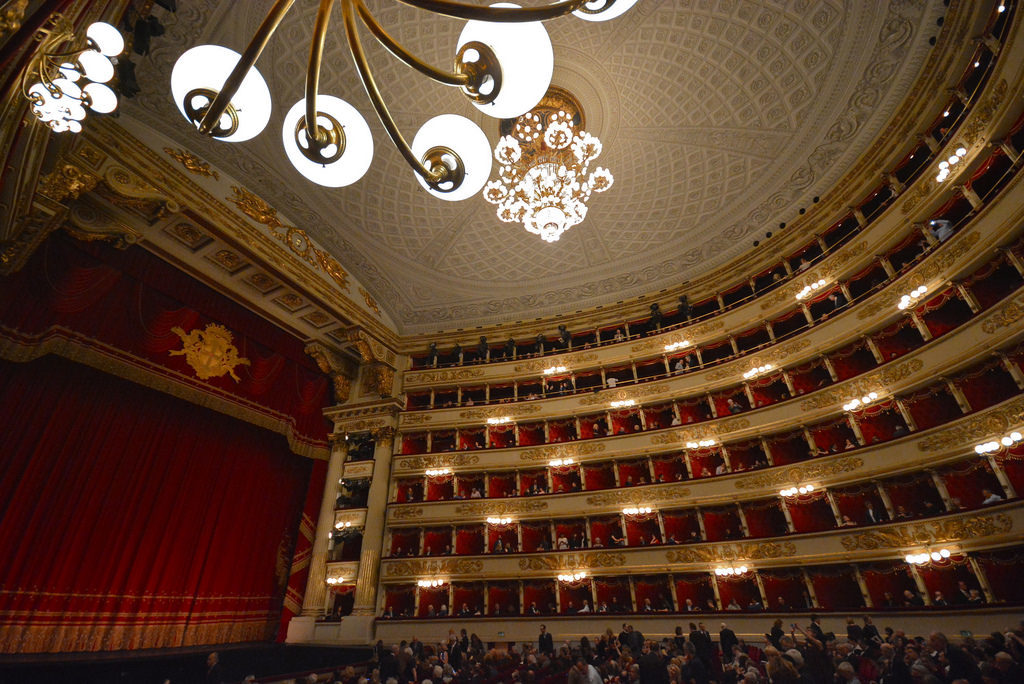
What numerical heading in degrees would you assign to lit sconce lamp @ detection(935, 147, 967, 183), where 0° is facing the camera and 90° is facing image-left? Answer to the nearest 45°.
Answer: approximately 45°

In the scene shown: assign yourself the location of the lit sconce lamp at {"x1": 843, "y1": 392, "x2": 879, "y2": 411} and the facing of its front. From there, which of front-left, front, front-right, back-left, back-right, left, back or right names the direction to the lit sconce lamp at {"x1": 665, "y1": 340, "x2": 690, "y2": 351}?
front-right

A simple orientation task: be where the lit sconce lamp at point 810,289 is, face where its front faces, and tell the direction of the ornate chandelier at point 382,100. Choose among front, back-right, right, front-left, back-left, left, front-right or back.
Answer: front-left

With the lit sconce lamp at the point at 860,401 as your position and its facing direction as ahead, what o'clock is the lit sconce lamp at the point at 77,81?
the lit sconce lamp at the point at 77,81 is roughly at 11 o'clock from the lit sconce lamp at the point at 860,401.

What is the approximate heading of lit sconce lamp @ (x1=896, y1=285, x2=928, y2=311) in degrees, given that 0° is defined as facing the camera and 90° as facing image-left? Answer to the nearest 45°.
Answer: approximately 45°

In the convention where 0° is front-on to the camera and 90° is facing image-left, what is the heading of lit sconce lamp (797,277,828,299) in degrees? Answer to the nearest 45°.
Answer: approximately 45°

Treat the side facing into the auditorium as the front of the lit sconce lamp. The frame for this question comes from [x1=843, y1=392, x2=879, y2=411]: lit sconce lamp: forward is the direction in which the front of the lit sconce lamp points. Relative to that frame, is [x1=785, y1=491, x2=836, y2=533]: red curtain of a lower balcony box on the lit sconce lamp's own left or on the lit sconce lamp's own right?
on the lit sconce lamp's own right

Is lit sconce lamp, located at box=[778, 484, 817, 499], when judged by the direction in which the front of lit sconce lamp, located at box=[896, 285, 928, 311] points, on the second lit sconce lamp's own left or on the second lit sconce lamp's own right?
on the second lit sconce lamp's own right

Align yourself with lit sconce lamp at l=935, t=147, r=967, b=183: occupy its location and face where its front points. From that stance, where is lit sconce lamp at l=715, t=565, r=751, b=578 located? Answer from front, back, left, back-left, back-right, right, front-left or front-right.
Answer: front-right

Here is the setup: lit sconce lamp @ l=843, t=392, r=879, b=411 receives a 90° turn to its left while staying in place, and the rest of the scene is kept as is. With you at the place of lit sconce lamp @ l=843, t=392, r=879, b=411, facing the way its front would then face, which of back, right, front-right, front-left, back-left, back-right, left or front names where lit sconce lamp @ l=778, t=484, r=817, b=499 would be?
back-right

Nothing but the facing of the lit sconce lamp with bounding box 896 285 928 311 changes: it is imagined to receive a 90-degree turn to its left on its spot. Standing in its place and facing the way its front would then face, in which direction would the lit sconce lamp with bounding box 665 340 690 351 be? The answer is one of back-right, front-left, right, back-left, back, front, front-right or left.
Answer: back-right
